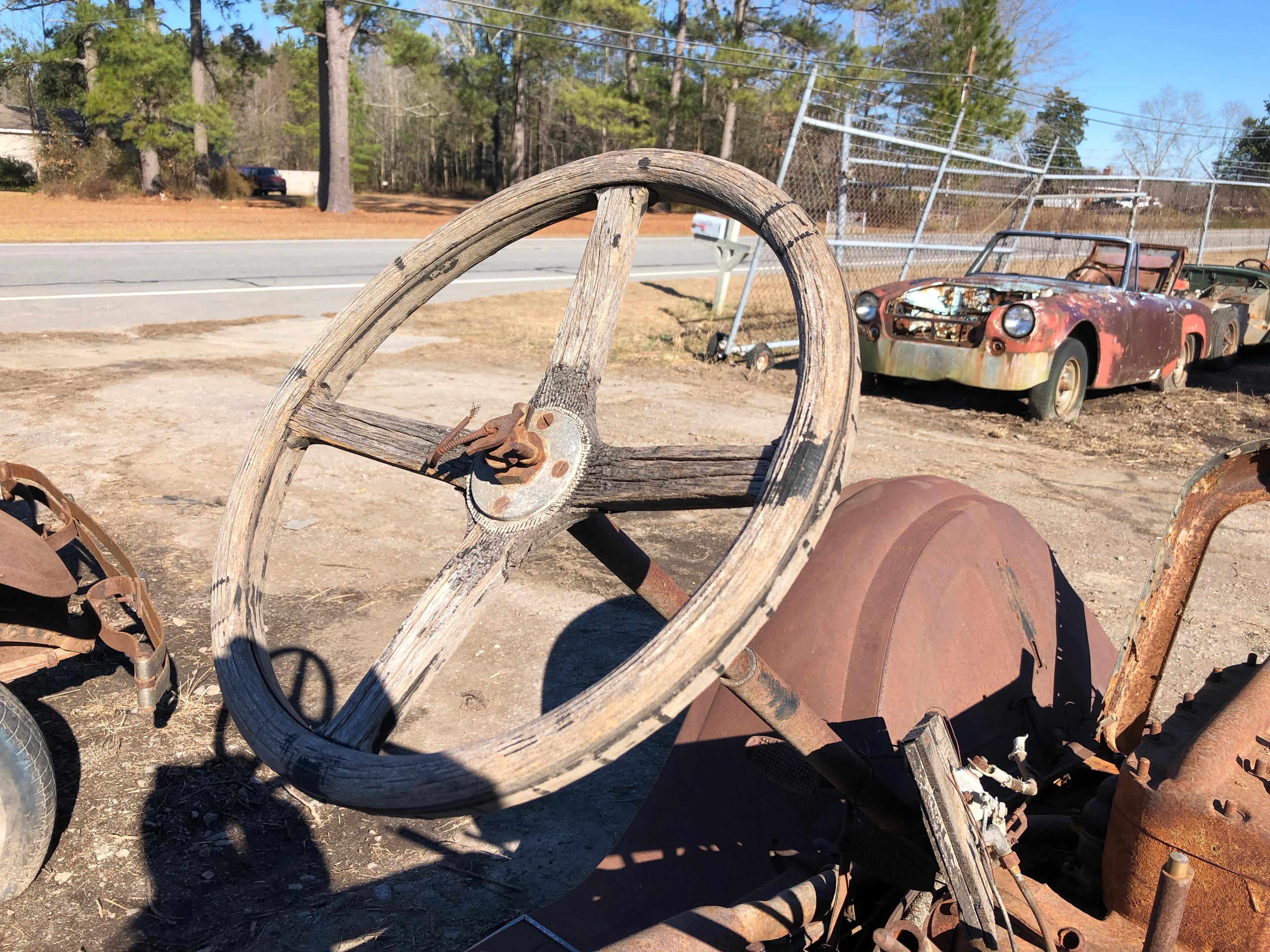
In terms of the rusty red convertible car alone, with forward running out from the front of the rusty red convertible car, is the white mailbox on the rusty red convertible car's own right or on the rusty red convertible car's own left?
on the rusty red convertible car's own right

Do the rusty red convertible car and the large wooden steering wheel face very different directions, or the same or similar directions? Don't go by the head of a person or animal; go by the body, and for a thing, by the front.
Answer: same or similar directions

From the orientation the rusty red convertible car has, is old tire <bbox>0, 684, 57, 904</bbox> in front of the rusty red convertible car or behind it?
in front

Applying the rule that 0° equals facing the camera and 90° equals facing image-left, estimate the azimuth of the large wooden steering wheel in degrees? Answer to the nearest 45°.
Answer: approximately 45°

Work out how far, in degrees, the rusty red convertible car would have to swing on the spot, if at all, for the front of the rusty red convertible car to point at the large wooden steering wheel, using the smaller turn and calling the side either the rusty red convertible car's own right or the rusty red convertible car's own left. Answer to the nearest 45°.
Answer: approximately 45° to the rusty red convertible car's own left

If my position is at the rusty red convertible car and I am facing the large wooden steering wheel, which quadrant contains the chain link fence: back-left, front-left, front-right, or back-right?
back-right

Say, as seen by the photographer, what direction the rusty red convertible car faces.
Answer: facing the viewer and to the left of the viewer

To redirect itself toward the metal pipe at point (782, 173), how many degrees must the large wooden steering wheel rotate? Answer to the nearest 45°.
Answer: approximately 135° to its right

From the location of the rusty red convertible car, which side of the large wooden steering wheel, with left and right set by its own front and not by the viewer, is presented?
back

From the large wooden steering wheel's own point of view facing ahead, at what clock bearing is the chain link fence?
The chain link fence is roughly at 5 o'clock from the large wooden steering wheel.

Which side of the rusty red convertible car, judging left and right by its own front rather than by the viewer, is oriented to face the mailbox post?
right

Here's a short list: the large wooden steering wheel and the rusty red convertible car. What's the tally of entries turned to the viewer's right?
0

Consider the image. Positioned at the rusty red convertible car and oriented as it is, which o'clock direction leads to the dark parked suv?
The dark parked suv is roughly at 3 o'clock from the rusty red convertible car.
